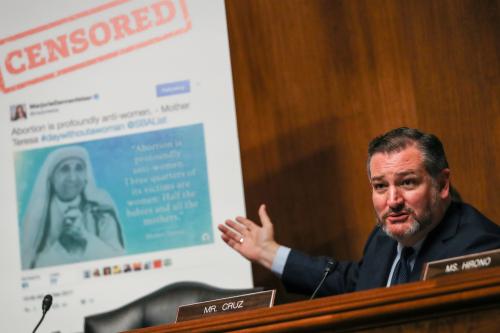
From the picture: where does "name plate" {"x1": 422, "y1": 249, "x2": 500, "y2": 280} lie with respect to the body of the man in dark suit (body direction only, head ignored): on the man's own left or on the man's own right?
on the man's own left

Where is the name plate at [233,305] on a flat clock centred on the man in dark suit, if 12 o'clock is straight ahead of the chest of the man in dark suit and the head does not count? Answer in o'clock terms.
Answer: The name plate is roughly at 12 o'clock from the man in dark suit.

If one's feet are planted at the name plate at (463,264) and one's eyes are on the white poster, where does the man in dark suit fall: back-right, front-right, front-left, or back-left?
front-right

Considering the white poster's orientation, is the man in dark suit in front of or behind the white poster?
in front

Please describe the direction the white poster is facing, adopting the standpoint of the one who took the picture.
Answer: facing the viewer

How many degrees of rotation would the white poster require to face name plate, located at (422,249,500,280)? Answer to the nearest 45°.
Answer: approximately 45° to its left

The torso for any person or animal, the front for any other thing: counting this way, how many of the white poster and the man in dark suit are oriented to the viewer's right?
0

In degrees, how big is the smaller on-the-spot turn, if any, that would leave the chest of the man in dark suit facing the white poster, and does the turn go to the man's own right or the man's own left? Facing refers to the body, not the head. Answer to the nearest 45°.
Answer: approximately 90° to the man's own right

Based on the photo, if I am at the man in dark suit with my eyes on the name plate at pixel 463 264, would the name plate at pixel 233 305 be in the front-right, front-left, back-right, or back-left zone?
front-right

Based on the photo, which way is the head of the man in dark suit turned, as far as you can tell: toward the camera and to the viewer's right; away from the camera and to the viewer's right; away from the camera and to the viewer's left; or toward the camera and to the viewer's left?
toward the camera and to the viewer's left

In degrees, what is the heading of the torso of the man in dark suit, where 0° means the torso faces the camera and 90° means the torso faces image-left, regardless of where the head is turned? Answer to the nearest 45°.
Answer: approximately 45°

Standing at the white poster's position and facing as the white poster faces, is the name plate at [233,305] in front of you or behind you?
in front
